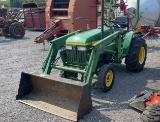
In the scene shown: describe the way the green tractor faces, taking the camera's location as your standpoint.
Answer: facing the viewer and to the left of the viewer

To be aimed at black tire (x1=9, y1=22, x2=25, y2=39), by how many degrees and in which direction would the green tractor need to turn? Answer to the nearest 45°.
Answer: approximately 135° to its right
